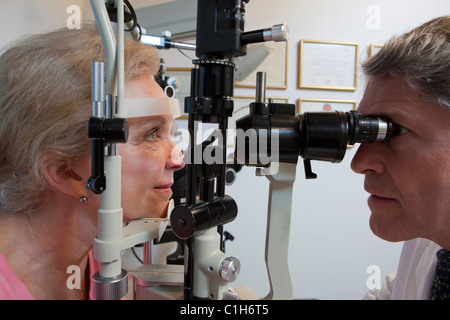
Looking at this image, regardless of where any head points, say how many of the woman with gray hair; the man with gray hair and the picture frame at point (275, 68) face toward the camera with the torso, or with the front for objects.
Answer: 1

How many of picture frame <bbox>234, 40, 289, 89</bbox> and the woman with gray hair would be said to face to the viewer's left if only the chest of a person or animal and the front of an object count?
0

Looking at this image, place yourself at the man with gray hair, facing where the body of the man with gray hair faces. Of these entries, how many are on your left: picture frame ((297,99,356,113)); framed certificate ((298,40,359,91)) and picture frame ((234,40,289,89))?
0

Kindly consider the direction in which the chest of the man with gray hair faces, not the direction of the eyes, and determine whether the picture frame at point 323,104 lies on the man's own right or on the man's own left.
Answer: on the man's own right

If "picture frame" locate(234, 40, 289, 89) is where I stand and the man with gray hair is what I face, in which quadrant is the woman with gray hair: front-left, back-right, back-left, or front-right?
front-right

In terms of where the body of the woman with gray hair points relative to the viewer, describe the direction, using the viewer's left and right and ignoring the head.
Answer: facing to the right of the viewer

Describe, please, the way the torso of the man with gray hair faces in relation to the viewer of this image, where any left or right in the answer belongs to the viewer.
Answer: facing to the left of the viewer

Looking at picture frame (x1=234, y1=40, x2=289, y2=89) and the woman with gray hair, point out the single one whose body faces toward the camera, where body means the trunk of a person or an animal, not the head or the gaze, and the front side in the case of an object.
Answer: the picture frame

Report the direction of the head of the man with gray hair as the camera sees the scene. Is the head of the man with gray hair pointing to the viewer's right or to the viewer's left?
to the viewer's left

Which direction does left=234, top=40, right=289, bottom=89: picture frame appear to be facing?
toward the camera

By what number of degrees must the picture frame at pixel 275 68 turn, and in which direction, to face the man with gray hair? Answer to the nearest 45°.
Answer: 0° — it already faces them

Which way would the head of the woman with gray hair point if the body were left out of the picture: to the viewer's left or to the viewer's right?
to the viewer's right
